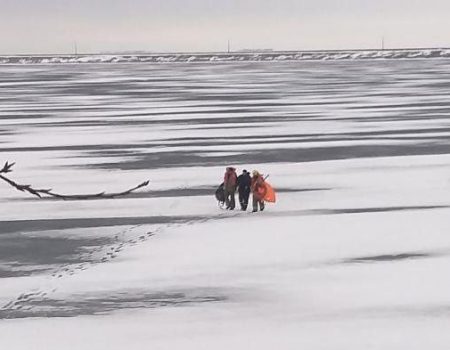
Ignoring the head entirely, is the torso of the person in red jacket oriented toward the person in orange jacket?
no

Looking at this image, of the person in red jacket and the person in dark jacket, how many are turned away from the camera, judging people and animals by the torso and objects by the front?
2

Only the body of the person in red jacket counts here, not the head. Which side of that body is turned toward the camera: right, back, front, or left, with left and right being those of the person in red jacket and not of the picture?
back

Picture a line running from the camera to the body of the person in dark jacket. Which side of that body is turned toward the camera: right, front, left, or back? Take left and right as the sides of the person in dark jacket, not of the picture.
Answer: back

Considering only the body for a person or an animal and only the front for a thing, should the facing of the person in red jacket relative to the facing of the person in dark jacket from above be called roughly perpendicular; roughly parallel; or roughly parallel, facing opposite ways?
roughly parallel
